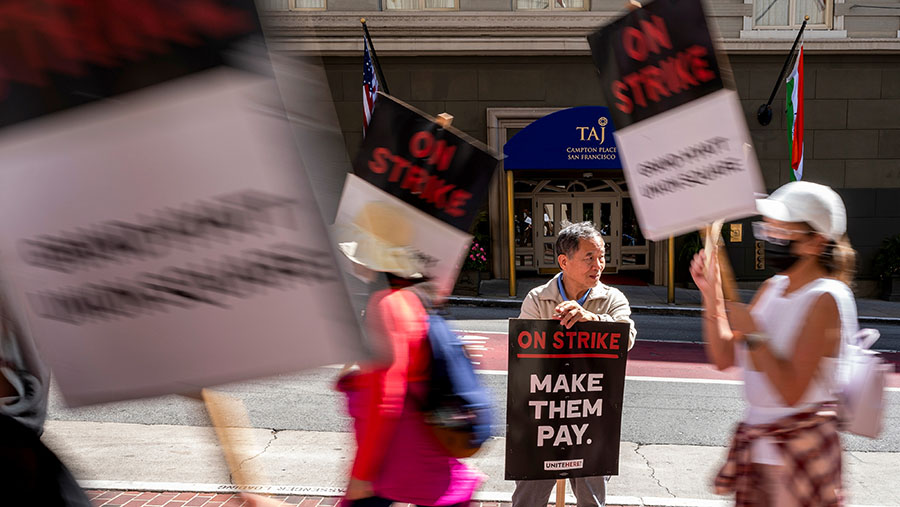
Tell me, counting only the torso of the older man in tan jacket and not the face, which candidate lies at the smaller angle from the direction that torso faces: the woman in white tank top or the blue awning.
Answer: the woman in white tank top

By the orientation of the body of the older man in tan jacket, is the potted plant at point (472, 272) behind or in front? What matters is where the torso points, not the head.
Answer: behind

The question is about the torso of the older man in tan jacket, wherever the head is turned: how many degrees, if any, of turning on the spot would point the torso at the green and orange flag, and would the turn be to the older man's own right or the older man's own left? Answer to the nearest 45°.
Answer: approximately 180°

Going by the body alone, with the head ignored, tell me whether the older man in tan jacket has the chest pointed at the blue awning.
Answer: no

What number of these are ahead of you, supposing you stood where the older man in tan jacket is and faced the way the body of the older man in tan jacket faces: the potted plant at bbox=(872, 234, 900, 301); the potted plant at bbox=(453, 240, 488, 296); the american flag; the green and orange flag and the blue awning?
0

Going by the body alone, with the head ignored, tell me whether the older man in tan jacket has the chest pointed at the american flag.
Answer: no

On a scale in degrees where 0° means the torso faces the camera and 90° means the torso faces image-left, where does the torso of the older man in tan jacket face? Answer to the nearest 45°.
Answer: approximately 0°

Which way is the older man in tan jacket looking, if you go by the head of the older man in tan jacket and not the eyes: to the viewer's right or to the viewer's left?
to the viewer's right

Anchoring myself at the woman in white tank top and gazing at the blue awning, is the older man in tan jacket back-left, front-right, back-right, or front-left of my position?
front-left

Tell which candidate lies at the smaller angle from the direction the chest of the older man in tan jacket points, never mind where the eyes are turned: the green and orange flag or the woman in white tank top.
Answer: the woman in white tank top

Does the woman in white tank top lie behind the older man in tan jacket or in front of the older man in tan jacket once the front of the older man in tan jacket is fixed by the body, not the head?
in front

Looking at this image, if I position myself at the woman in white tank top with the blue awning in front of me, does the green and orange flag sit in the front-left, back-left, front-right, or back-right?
front-right

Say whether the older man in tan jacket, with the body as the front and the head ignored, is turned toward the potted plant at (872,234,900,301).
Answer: no
